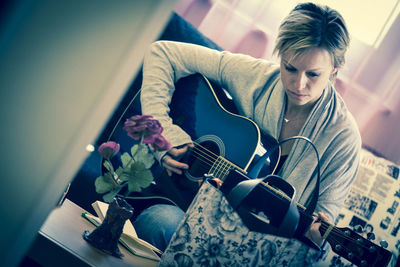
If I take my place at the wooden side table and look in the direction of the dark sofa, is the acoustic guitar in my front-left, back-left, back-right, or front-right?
front-right

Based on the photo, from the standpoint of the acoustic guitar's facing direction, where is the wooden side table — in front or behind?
in front

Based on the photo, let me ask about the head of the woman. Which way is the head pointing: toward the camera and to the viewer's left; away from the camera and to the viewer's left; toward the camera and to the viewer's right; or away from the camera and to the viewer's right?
toward the camera and to the viewer's left

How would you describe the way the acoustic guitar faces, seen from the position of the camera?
facing the viewer and to the left of the viewer
